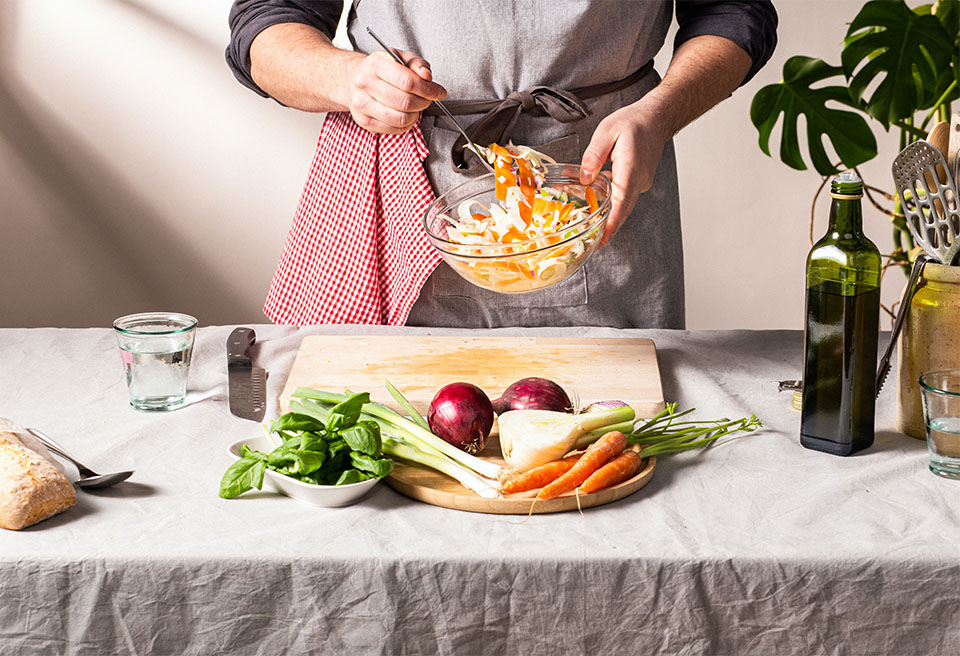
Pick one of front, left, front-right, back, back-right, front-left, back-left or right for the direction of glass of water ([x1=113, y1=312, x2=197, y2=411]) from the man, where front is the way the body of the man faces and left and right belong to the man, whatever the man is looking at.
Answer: front-right

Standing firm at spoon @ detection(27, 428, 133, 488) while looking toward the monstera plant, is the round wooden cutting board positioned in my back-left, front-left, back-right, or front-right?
front-right

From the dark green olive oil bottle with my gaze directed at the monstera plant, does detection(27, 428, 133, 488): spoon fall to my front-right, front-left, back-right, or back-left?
back-left

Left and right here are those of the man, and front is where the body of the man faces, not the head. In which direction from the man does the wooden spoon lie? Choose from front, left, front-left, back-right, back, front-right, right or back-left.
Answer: front-left

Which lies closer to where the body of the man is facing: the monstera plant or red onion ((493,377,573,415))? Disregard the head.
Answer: the red onion

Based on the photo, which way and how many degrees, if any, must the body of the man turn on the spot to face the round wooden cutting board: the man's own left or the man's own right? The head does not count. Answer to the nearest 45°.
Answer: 0° — they already face it

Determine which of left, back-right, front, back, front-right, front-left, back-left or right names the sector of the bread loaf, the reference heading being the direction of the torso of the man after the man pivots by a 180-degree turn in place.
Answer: back-left

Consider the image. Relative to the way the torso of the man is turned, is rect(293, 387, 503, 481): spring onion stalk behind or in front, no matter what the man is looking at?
in front

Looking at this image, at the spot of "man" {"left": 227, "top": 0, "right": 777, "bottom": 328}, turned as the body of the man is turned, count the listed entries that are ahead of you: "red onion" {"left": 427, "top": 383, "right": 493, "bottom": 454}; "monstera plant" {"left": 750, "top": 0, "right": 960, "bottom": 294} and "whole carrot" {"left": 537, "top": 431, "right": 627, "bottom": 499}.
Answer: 2

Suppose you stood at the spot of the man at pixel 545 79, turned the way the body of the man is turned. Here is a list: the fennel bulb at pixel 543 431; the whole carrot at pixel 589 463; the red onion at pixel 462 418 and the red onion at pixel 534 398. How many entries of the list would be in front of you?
4

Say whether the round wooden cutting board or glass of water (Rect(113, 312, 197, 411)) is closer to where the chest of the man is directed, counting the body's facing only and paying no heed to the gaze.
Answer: the round wooden cutting board

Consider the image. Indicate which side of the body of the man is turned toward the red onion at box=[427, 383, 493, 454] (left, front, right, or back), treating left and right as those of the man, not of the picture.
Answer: front

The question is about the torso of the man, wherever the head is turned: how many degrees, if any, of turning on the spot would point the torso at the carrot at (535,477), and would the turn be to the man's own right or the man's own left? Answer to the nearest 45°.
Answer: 0° — they already face it

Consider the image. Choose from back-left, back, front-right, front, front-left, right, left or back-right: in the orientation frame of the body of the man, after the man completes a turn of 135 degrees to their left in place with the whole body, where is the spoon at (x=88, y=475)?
back

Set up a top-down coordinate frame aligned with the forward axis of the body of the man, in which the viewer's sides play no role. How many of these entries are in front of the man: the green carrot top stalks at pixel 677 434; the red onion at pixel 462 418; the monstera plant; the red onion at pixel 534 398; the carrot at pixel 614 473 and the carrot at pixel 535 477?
5

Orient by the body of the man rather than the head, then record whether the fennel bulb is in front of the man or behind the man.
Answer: in front

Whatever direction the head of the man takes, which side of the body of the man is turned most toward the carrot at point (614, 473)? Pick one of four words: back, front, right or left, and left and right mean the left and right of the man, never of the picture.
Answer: front

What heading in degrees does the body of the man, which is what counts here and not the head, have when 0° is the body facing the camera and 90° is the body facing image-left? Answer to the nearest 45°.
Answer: approximately 0°
